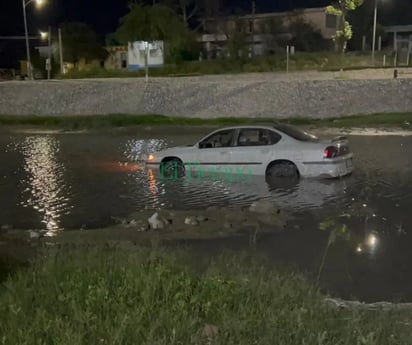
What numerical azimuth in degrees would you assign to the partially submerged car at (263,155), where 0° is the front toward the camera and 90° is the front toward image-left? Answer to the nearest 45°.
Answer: approximately 90°

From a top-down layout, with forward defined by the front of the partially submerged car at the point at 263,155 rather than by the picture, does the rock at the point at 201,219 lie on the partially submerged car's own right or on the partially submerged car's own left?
on the partially submerged car's own left

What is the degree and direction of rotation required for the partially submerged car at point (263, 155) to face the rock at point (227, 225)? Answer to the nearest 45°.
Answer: approximately 90° to its left

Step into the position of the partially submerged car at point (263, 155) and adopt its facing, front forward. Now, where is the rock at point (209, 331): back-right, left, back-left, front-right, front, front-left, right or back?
left

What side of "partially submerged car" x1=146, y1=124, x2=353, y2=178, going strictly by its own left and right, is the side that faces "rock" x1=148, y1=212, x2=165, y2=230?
left

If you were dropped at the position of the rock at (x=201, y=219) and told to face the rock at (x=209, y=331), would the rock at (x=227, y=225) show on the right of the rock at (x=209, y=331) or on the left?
left

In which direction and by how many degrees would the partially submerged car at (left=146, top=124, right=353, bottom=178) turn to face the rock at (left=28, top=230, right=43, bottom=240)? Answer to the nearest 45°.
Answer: approximately 45° to its left

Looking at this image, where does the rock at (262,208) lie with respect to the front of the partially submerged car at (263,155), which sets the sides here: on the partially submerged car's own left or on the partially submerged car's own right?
on the partially submerged car's own left
